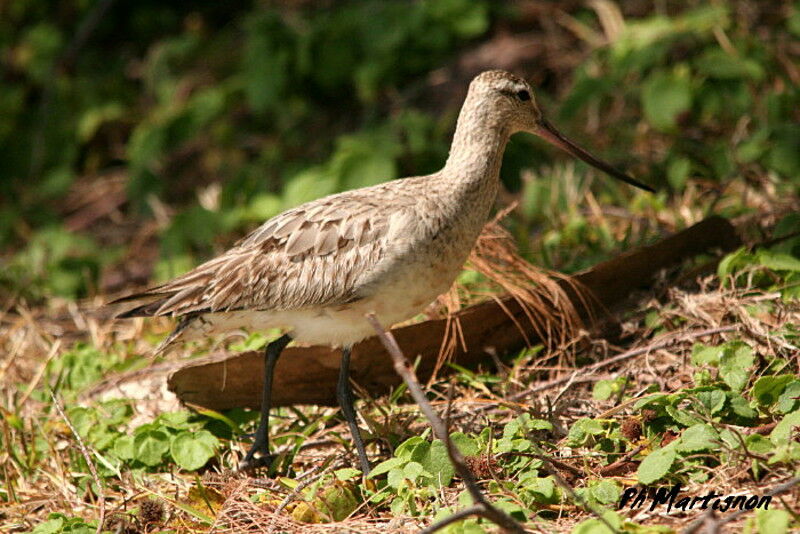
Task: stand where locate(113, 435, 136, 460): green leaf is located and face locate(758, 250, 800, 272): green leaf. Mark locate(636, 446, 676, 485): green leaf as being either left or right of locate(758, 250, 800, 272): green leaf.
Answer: right

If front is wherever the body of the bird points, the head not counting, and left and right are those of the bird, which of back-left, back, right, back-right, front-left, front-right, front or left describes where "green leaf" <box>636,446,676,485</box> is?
front-right

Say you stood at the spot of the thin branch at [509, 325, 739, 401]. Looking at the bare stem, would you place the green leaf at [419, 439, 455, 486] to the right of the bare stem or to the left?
left

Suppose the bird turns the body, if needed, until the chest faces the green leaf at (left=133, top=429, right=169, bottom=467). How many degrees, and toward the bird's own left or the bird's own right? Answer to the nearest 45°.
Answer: approximately 180°

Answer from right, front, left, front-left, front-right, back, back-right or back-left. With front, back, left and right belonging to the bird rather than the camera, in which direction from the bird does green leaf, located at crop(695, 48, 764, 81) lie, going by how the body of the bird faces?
front-left

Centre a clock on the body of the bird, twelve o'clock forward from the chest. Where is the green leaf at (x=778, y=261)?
The green leaf is roughly at 12 o'clock from the bird.

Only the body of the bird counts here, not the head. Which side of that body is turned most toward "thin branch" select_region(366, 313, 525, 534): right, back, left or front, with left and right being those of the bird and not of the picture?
right

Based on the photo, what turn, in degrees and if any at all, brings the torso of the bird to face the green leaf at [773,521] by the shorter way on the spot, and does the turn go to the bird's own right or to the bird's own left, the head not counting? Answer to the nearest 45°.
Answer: approximately 45° to the bird's own right

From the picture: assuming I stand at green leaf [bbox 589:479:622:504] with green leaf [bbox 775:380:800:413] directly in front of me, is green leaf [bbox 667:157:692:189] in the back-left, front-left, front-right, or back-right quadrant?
front-left

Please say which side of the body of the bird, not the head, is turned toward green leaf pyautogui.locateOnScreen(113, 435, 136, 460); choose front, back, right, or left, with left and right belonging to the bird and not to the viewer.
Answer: back

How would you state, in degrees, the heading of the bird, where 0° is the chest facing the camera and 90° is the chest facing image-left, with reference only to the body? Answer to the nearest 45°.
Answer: approximately 270°

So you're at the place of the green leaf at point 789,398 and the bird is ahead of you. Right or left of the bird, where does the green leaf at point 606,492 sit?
left

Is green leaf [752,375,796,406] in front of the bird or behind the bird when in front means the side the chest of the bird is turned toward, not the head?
in front
